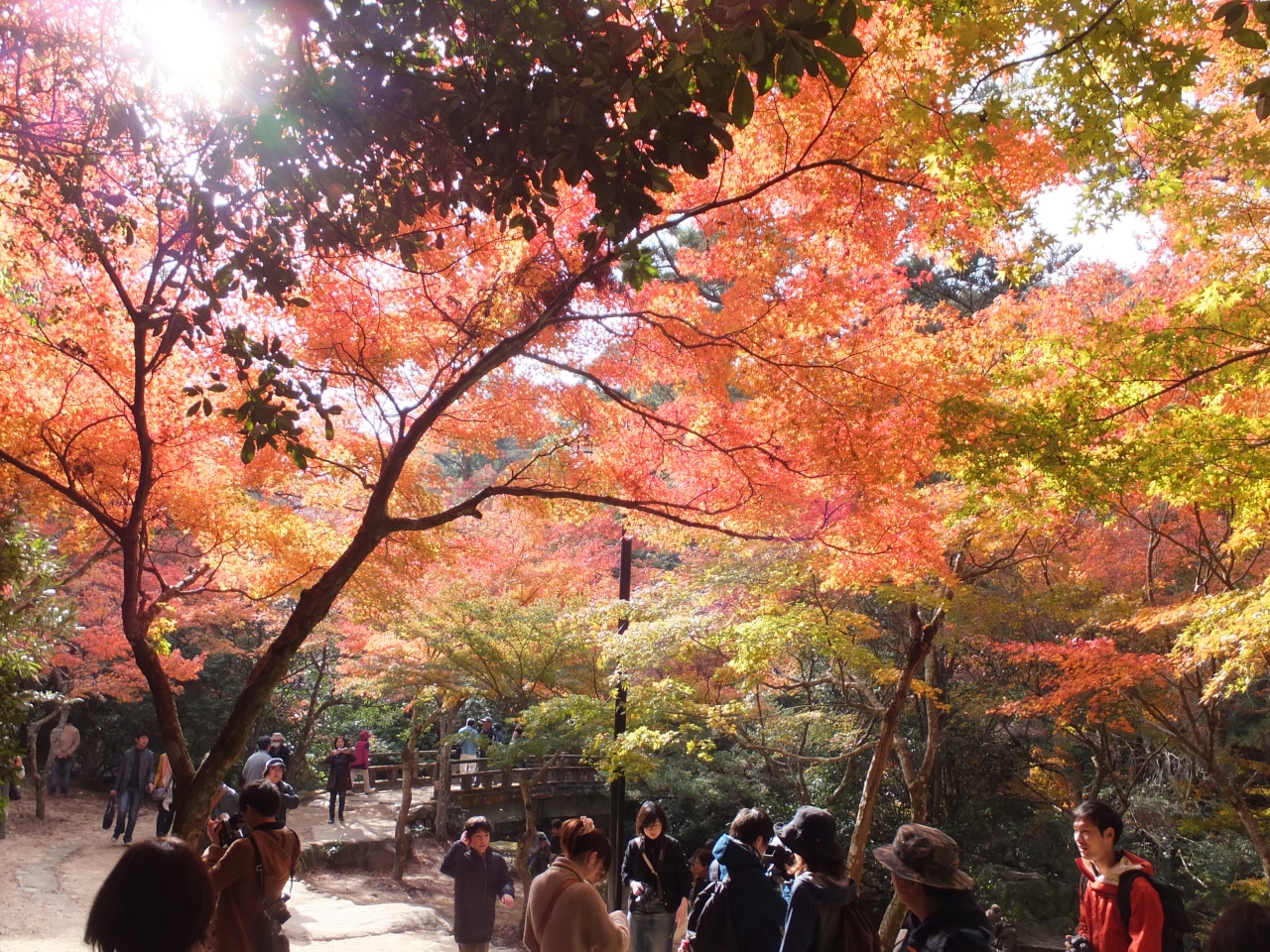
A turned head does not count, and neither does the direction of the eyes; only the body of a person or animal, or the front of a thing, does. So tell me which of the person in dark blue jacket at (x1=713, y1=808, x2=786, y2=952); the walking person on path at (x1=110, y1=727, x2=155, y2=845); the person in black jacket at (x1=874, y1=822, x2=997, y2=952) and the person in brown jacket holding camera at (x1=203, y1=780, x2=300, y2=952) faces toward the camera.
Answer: the walking person on path at (x1=110, y1=727, x2=155, y2=845)

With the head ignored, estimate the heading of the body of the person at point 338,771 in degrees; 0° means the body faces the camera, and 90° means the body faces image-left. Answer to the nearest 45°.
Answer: approximately 0°

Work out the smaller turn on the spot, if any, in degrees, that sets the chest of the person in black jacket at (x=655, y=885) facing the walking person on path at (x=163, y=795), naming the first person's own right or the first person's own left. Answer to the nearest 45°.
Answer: approximately 135° to the first person's own right

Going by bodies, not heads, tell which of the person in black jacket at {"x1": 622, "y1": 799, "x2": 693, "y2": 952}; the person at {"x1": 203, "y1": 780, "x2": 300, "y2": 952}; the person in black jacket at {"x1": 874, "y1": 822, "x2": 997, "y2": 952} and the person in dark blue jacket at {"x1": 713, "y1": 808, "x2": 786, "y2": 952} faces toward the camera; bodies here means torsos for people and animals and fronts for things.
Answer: the person in black jacket at {"x1": 622, "y1": 799, "x2": 693, "y2": 952}

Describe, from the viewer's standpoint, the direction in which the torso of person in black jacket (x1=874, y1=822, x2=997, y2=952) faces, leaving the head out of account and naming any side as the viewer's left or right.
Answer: facing to the left of the viewer

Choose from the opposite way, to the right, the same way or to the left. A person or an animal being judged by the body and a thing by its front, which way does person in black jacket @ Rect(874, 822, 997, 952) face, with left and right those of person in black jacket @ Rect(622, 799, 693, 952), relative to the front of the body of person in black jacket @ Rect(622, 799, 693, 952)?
to the right

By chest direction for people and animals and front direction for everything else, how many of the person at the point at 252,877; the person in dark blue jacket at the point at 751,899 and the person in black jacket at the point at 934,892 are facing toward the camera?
0

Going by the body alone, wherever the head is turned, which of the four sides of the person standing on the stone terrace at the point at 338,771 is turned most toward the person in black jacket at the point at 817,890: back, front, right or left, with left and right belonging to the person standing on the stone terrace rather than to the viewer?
front

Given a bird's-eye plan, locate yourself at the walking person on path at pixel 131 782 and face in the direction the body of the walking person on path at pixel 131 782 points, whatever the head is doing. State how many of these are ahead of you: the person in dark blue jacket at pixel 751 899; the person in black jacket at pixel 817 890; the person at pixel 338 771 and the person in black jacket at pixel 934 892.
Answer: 3

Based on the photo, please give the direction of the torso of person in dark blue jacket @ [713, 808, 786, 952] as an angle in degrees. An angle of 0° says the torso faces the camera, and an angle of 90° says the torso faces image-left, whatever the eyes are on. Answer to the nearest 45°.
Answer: approximately 225°

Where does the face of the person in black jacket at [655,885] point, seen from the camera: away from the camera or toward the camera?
toward the camera

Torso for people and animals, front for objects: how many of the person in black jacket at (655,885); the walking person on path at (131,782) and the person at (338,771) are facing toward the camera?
3

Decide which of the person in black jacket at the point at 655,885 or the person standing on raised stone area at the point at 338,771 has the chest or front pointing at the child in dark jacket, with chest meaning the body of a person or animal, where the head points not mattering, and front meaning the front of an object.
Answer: the person standing on raised stone area

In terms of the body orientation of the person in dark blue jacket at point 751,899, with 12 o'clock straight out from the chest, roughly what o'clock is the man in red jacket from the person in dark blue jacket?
The man in red jacket is roughly at 2 o'clock from the person in dark blue jacket.

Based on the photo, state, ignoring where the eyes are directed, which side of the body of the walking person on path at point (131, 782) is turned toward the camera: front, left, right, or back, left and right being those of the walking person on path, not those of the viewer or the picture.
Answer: front

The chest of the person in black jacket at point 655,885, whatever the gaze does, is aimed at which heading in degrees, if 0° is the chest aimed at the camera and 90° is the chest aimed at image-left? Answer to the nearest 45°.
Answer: approximately 0°
